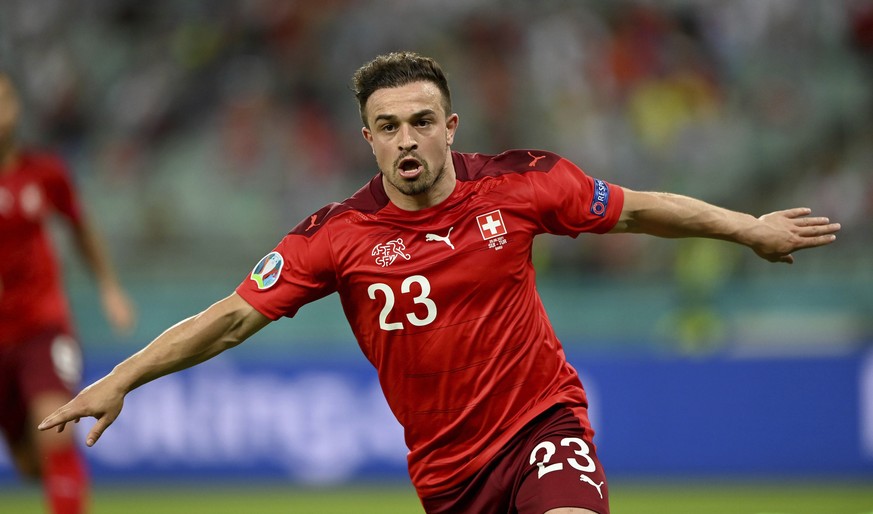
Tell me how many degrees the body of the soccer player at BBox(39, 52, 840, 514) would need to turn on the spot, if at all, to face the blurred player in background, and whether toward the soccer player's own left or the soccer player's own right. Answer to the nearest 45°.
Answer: approximately 135° to the soccer player's own right

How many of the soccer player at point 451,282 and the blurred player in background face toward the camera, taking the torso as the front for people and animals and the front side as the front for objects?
2

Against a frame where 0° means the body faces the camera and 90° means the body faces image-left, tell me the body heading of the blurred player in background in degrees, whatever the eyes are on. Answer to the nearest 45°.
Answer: approximately 0°

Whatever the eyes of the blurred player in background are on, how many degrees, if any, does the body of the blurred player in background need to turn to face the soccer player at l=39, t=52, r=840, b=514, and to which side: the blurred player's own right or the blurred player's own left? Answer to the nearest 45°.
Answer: approximately 45° to the blurred player's own left
